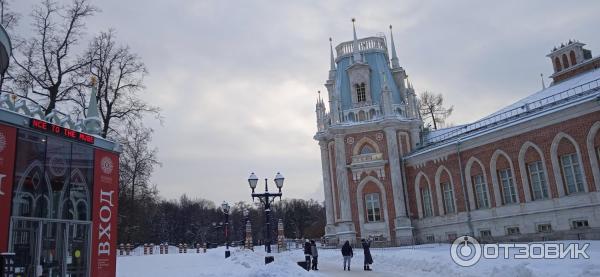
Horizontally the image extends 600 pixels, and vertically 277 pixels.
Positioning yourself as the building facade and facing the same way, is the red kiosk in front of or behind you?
in front

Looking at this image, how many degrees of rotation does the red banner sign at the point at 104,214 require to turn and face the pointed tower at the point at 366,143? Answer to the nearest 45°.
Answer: approximately 90° to its left

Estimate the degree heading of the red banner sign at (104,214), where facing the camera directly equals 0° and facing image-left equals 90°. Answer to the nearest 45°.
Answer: approximately 315°

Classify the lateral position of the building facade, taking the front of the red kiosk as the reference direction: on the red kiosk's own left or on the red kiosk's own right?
on the red kiosk's own left

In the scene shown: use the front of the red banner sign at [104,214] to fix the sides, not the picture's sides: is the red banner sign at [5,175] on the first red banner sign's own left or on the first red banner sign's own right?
on the first red banner sign's own right

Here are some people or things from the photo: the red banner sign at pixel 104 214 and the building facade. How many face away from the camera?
0

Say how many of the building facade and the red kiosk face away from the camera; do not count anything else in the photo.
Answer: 0

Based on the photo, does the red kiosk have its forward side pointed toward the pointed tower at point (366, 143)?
no

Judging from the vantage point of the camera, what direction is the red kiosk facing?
facing the viewer and to the right of the viewer
